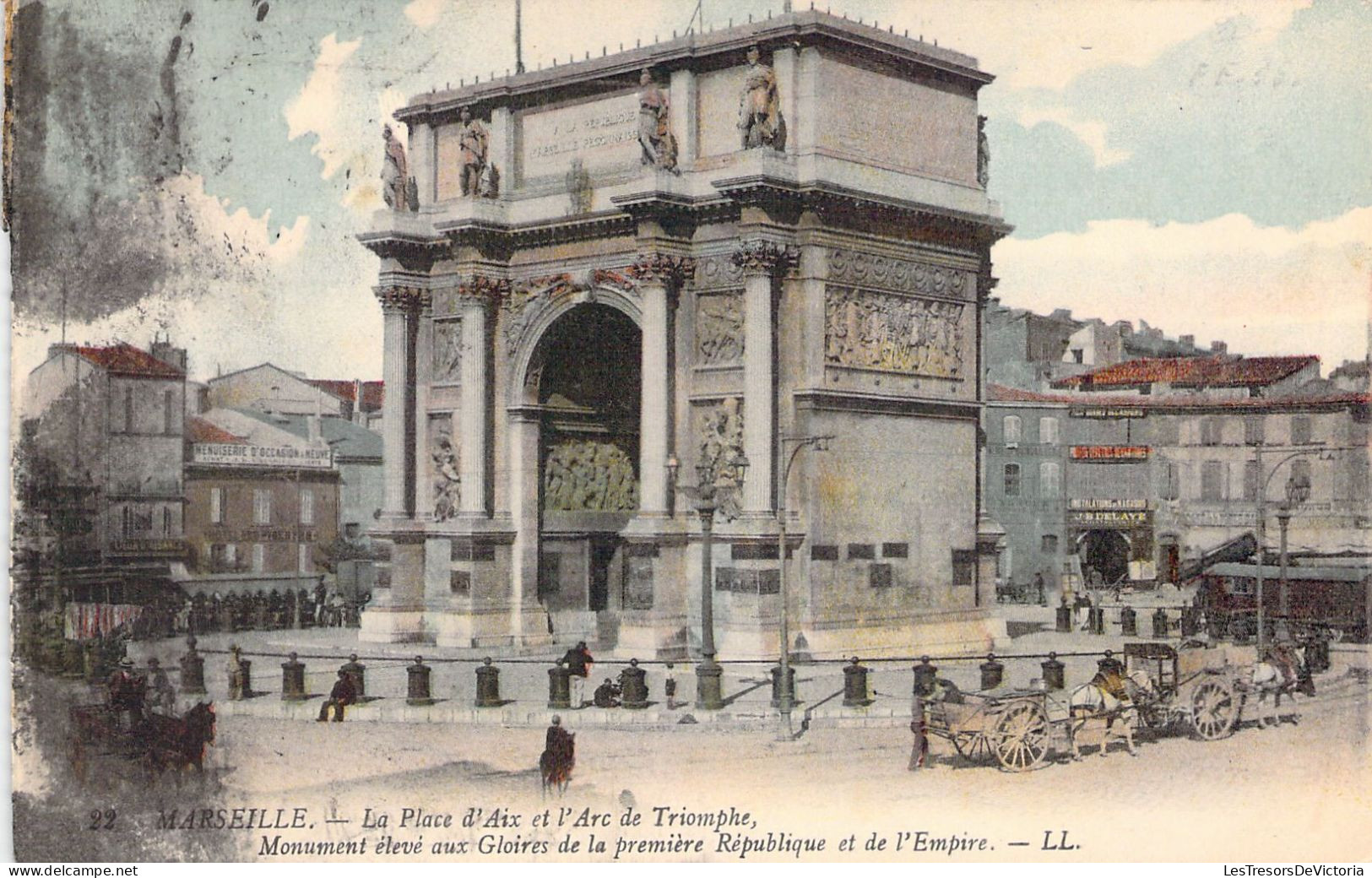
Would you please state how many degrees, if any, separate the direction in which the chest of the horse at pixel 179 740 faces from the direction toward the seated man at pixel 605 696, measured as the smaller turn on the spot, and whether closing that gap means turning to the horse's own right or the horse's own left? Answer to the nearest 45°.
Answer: approximately 45° to the horse's own left

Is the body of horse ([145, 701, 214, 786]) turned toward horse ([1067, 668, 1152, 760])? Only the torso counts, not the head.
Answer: yes

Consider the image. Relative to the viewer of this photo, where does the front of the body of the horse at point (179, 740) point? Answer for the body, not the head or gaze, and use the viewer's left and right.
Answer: facing to the right of the viewer

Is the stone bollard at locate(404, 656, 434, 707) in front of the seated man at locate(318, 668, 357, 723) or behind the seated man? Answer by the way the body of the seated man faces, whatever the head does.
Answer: behind

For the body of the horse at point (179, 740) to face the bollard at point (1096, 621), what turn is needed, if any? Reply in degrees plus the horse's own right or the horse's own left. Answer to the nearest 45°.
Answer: approximately 45° to the horse's own left

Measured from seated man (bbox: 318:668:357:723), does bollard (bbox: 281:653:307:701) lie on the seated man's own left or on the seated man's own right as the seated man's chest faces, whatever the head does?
on the seated man's own right

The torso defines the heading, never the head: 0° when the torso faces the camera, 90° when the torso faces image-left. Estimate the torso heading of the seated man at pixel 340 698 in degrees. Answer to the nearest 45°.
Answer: approximately 45°

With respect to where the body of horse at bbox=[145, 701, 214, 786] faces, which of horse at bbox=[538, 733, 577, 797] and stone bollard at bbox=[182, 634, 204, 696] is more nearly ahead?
the horse

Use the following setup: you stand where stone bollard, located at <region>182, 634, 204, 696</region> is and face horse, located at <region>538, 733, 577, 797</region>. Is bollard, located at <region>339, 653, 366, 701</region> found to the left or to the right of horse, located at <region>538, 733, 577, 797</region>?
left

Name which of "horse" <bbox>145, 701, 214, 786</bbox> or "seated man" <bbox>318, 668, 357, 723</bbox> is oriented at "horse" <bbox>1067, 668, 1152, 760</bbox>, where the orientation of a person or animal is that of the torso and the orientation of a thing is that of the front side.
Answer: "horse" <bbox>145, 701, 214, 786</bbox>

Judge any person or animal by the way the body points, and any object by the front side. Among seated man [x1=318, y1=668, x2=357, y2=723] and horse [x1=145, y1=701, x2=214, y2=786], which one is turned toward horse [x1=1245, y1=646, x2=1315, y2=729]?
horse [x1=145, y1=701, x2=214, y2=786]
